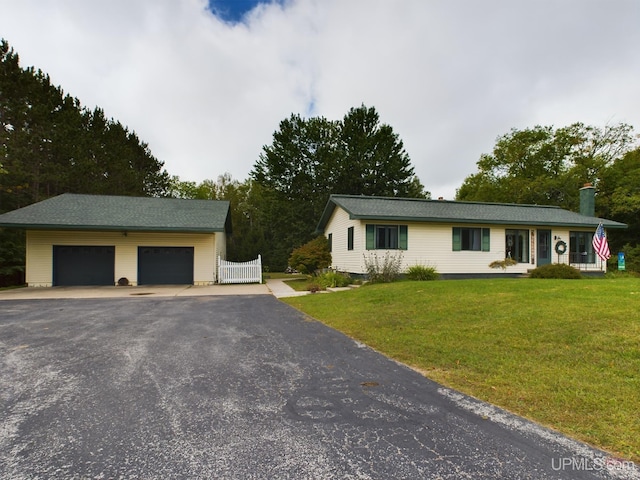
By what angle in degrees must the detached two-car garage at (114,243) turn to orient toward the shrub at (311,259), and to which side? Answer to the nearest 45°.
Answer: approximately 90° to its left

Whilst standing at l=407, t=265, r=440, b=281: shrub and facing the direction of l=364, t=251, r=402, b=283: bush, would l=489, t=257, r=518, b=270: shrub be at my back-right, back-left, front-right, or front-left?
back-right

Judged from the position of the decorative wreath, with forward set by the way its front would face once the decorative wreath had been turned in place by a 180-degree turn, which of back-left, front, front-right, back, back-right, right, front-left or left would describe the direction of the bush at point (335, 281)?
back-left

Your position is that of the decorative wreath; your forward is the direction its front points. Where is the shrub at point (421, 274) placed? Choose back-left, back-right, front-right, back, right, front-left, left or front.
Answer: front-right

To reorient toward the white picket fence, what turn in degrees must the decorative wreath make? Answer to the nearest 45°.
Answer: approximately 45° to its right

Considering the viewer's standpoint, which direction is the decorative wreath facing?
facing the viewer

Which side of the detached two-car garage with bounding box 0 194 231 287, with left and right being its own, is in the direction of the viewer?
front

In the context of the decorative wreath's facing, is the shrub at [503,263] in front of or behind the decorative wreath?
in front

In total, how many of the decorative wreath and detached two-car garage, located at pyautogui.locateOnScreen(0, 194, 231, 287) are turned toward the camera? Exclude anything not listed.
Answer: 2

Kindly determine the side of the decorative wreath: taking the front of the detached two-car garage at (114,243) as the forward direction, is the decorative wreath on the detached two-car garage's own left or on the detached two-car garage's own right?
on the detached two-car garage's own left

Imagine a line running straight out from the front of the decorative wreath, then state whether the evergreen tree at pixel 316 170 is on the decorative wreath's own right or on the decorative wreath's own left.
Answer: on the decorative wreath's own right
